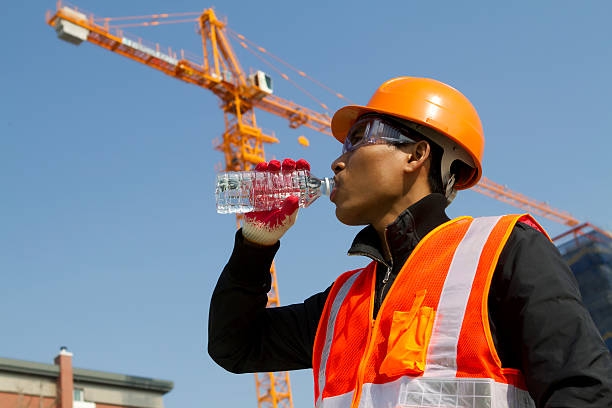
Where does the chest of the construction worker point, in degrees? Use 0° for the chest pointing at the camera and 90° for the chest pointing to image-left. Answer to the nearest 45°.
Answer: approximately 45°

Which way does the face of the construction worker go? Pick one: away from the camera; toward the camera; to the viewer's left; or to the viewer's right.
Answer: to the viewer's left

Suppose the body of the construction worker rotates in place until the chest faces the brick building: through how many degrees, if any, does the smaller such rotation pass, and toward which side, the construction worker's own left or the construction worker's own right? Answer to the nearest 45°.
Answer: approximately 90° to the construction worker's own right
